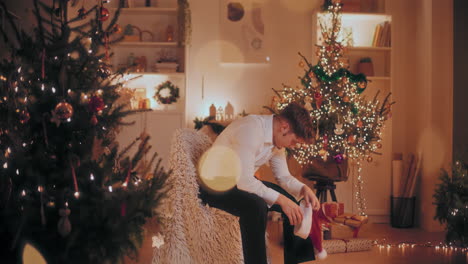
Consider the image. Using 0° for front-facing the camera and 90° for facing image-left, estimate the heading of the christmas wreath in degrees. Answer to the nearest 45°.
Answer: approximately 0°

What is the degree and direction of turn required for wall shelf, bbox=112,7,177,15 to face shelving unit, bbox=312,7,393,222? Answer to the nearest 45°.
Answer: approximately 90° to its left

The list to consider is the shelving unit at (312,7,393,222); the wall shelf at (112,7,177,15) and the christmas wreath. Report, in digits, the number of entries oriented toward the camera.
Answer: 3

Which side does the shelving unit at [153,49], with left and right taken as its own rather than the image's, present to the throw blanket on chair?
front

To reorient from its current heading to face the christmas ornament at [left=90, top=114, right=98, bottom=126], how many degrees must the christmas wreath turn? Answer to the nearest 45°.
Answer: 0° — it already faces it

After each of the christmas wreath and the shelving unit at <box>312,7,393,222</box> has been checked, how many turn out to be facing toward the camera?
2

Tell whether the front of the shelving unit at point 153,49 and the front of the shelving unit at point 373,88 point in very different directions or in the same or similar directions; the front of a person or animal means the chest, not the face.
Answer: same or similar directions

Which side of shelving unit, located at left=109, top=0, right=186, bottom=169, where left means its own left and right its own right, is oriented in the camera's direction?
front

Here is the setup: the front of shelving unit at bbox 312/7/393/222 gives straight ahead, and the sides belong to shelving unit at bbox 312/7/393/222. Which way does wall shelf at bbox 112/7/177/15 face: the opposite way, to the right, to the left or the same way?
the same way

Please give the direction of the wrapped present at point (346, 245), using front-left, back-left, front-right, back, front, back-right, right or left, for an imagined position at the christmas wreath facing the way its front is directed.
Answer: front-left

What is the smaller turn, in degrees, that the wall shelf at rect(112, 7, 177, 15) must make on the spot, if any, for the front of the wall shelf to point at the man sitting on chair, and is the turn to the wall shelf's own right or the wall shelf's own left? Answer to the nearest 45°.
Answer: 0° — it already faces them

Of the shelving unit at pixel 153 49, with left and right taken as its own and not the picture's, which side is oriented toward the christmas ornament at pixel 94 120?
front

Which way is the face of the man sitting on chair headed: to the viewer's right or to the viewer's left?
to the viewer's right

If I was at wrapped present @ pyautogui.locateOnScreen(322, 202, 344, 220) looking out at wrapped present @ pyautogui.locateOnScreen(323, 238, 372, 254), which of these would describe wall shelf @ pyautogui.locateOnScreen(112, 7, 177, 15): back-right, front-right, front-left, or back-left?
back-right
